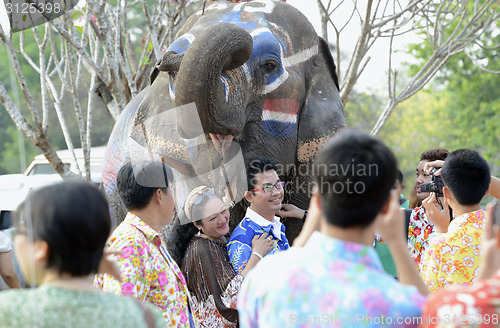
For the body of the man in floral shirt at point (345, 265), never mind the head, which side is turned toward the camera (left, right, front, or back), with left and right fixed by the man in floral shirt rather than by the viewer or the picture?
back

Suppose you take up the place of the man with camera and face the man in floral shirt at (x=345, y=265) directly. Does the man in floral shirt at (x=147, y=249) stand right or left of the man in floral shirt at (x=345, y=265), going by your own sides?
right

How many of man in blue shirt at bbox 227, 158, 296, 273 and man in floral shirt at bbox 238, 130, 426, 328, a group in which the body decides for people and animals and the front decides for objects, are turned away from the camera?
1

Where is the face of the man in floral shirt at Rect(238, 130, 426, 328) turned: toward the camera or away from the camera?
away from the camera

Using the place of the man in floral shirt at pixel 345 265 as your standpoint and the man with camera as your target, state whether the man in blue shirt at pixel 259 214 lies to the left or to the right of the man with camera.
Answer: left

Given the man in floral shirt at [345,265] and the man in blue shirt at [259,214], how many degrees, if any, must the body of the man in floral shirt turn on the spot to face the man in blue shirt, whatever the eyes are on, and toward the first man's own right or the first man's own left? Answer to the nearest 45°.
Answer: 0° — they already face them

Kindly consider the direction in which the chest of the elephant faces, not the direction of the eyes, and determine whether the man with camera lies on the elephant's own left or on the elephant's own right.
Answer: on the elephant's own left

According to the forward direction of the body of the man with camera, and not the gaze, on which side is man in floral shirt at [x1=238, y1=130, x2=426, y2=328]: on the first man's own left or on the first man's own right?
on the first man's own left

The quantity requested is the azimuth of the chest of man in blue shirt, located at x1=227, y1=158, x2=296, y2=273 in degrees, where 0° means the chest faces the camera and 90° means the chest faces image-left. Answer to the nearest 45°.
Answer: approximately 315°

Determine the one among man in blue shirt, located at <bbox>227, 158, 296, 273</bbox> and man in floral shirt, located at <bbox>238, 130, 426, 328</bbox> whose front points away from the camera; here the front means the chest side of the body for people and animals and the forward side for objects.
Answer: the man in floral shirt

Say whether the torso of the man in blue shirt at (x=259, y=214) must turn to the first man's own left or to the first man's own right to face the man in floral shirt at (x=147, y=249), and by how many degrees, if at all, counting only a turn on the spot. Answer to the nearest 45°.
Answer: approximately 90° to the first man's own right
